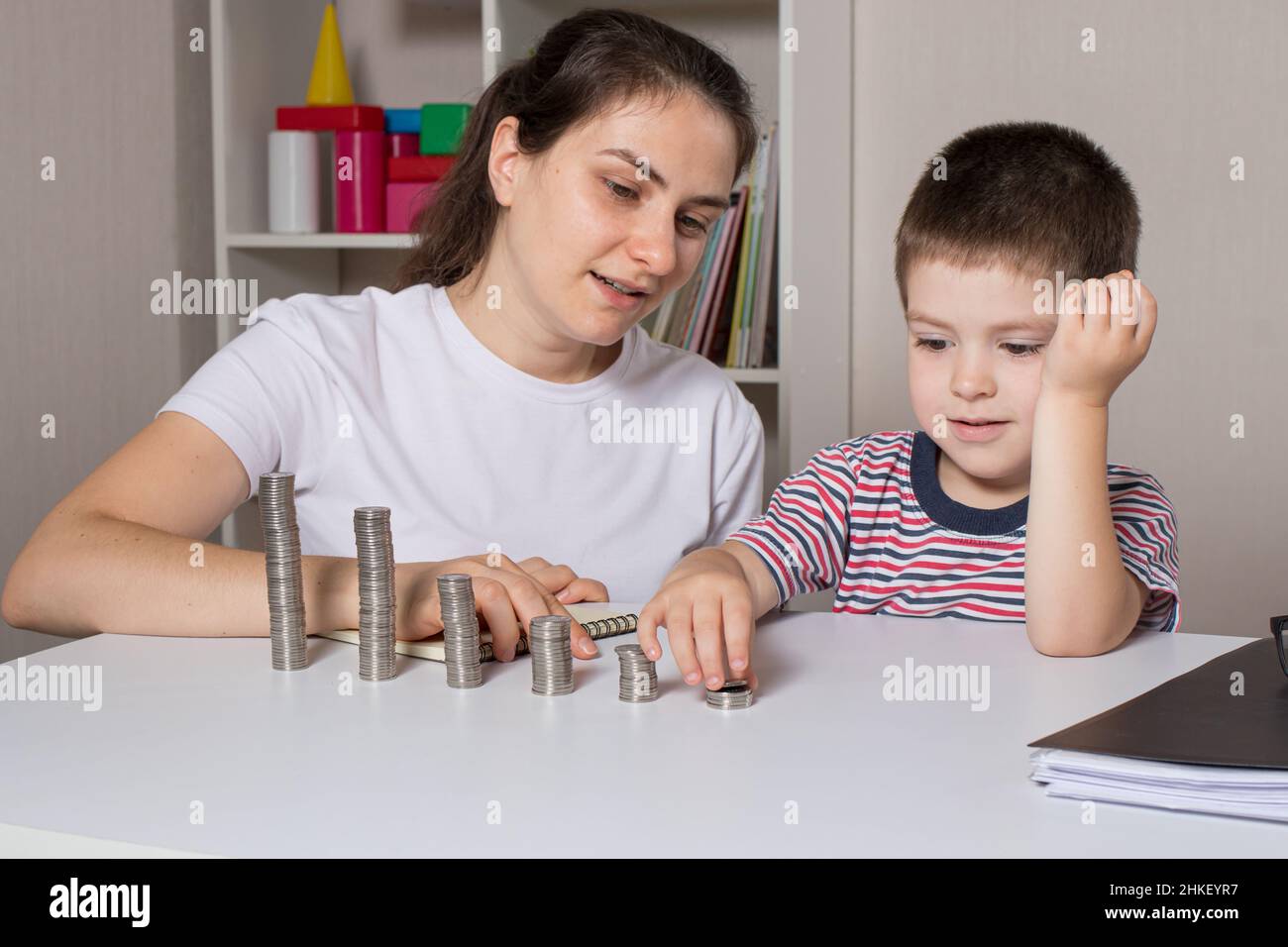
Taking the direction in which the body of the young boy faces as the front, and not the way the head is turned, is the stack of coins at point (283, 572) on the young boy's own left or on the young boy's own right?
on the young boy's own right

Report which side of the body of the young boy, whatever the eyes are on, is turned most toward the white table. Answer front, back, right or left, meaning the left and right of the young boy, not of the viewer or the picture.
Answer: front

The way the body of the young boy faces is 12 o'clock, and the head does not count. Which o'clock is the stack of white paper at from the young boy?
The stack of white paper is roughly at 12 o'clock from the young boy.

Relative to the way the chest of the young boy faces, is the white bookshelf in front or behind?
behind

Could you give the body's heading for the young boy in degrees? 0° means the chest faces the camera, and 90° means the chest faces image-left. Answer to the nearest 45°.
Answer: approximately 0°

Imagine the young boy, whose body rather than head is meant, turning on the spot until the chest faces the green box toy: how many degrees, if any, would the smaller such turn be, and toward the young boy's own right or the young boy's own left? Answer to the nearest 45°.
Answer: approximately 135° to the young boy's own right
